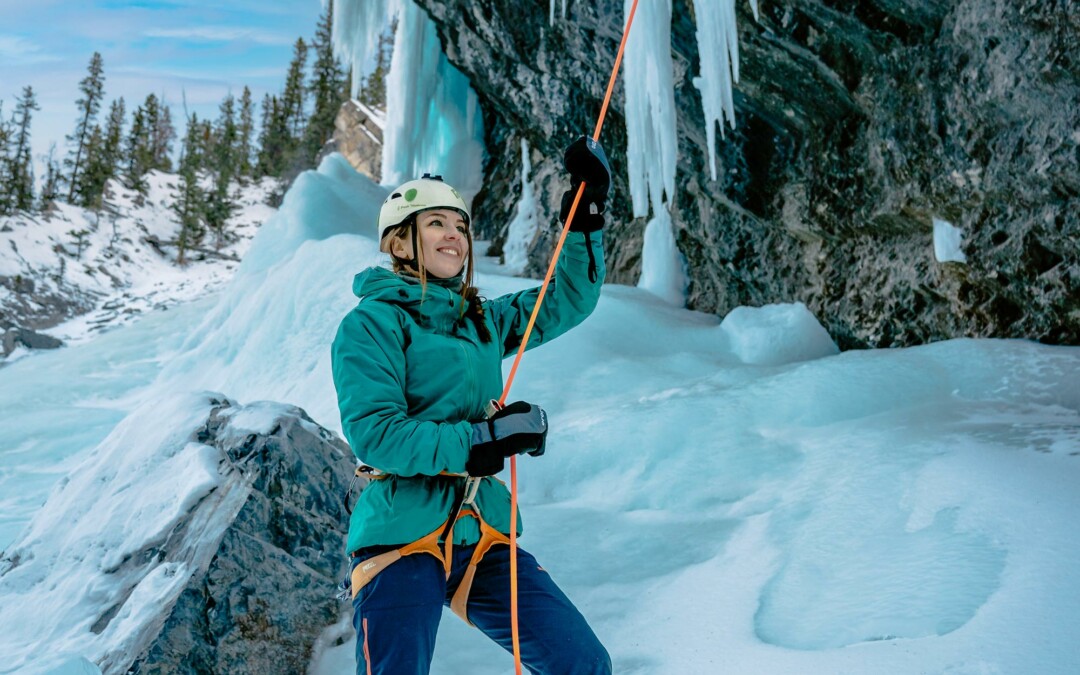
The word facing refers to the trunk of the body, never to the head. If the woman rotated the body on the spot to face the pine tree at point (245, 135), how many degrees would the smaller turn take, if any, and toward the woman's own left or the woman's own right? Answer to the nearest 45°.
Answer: approximately 135° to the woman's own left

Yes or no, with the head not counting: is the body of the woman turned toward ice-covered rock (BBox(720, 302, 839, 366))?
no

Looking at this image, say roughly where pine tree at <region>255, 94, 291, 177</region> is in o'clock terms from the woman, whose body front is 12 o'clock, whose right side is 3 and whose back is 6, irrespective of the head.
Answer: The pine tree is roughly at 7 o'clock from the woman.

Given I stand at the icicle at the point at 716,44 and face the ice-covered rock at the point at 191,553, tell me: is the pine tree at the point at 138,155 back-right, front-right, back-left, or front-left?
back-right

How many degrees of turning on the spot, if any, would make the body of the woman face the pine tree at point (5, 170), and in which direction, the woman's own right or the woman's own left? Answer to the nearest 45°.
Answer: approximately 180°

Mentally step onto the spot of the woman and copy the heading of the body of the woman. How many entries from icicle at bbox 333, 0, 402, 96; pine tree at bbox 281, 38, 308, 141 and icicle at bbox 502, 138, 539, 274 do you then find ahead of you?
0

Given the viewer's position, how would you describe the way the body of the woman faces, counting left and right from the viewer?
facing the viewer and to the right of the viewer

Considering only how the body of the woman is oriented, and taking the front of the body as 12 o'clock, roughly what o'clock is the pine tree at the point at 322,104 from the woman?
The pine tree is roughly at 7 o'clock from the woman.

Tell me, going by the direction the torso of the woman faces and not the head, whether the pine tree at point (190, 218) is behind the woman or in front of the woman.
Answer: behind

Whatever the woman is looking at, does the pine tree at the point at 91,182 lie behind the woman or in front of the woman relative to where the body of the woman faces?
behind

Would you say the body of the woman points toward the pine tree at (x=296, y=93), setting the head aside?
no

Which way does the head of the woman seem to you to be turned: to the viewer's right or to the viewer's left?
to the viewer's right

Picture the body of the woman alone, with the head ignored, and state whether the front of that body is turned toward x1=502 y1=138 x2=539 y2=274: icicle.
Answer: no

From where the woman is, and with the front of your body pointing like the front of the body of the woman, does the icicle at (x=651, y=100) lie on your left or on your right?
on your left
